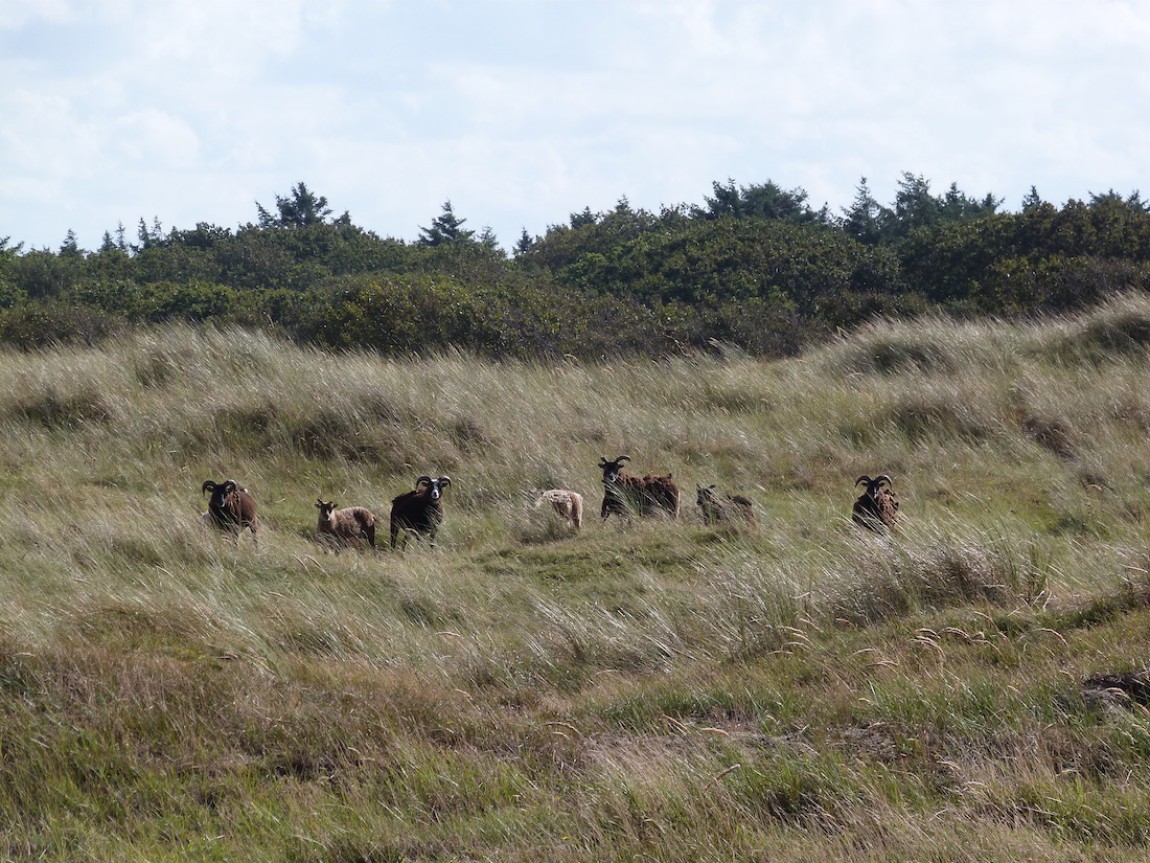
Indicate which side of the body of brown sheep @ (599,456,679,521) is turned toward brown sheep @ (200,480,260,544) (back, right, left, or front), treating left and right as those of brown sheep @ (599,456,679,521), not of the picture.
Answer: front

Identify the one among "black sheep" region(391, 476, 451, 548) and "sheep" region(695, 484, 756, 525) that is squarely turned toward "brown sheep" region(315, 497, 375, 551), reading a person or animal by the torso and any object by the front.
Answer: the sheep

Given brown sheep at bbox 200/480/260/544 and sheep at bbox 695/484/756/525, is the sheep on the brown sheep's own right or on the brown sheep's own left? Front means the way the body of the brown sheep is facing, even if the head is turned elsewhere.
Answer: on the brown sheep's own left

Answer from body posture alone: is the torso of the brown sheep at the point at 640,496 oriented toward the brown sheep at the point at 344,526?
yes

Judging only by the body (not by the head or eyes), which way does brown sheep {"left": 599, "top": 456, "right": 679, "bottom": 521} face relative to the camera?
to the viewer's left

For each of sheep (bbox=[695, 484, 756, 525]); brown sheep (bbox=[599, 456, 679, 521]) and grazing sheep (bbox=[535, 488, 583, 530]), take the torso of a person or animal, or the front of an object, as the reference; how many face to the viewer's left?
3

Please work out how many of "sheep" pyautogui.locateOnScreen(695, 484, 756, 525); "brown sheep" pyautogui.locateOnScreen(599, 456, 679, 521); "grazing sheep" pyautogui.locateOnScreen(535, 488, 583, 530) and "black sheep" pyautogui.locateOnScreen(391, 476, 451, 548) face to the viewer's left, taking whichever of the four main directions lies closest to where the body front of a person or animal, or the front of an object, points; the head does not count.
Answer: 3

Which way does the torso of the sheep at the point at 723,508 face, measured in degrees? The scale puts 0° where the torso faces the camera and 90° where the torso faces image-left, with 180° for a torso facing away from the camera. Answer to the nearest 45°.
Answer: approximately 90°

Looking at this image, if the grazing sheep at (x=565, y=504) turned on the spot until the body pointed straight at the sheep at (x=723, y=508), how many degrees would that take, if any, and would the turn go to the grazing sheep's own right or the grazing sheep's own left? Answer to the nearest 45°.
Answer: approximately 135° to the grazing sheep's own left

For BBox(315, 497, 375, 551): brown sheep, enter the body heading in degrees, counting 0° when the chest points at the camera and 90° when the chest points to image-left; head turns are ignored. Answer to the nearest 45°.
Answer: approximately 45°

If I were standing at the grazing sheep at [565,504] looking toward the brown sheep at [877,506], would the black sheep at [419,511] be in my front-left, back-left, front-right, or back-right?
back-right

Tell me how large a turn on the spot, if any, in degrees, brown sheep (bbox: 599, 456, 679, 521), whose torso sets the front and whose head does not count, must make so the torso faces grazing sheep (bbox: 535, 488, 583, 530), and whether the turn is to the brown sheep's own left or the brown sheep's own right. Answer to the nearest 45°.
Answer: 0° — it already faces it

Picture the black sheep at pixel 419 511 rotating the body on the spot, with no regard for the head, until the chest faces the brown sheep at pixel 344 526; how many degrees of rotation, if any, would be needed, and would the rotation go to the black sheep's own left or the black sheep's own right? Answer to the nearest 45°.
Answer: approximately 135° to the black sheep's own right

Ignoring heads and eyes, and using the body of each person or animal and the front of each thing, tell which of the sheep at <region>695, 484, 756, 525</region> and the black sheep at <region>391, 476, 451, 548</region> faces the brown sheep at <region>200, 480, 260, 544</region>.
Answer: the sheep

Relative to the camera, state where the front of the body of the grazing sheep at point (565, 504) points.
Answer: to the viewer's left
